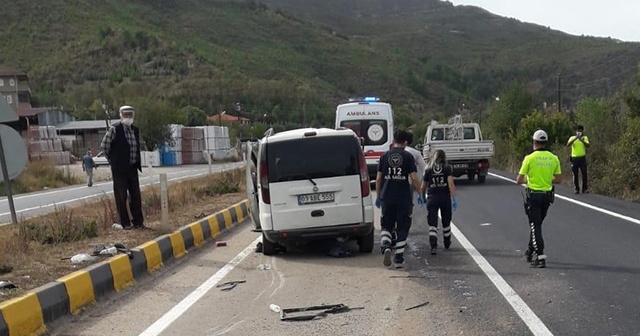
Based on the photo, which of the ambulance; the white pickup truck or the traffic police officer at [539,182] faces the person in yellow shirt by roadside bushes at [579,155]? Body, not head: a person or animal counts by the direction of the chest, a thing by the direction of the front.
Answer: the traffic police officer

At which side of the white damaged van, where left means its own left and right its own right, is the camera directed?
back

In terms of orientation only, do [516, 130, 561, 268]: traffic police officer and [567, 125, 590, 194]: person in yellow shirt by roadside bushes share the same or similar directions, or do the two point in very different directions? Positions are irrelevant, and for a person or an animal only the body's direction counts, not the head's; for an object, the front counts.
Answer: very different directions

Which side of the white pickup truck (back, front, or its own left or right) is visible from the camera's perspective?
back

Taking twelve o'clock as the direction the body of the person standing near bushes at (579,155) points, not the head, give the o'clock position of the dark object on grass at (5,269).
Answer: The dark object on grass is roughly at 1 o'clock from the person standing near bushes.

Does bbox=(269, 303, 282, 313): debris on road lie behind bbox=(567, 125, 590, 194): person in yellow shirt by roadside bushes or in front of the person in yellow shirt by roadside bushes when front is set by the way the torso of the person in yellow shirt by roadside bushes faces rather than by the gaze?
in front

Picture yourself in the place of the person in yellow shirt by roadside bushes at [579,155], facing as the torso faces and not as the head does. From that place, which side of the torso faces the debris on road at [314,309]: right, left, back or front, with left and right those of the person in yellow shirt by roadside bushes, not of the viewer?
front

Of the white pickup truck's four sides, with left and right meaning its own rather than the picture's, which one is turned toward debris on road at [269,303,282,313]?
back

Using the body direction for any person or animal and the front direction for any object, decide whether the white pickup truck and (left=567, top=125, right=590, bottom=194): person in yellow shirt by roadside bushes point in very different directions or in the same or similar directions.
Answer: very different directions

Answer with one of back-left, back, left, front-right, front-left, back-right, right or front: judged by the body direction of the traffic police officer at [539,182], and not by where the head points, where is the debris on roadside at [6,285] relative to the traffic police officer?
back-left

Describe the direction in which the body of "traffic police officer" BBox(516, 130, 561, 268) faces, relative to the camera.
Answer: away from the camera

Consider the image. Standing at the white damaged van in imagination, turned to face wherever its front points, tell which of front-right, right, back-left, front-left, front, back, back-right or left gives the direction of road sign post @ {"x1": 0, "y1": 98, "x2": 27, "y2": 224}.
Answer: left

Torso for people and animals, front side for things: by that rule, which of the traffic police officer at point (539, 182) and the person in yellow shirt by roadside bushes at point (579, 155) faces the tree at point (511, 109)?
the traffic police officer
